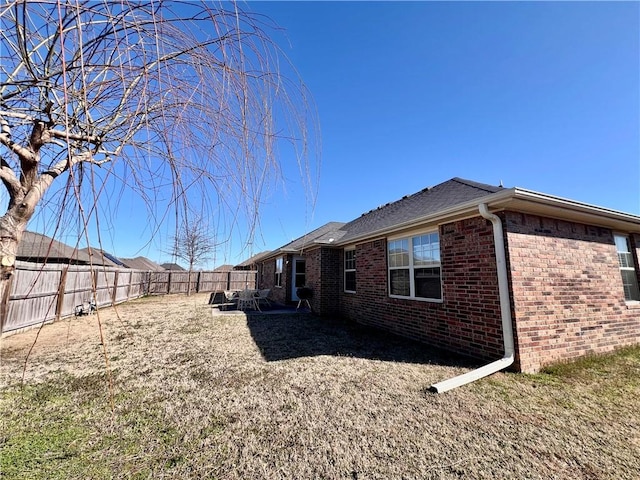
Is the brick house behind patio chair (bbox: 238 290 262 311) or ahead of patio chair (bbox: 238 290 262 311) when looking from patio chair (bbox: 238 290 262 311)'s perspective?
behind
